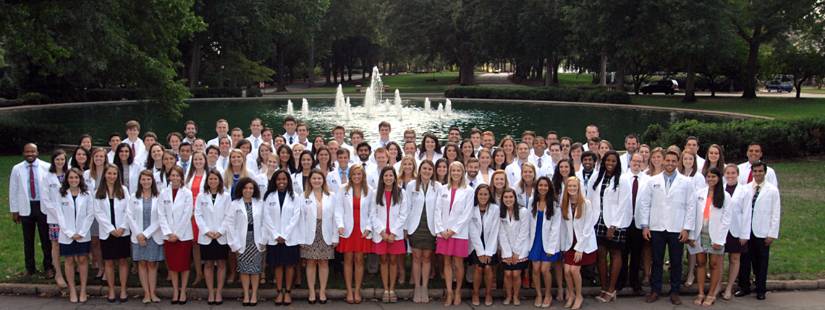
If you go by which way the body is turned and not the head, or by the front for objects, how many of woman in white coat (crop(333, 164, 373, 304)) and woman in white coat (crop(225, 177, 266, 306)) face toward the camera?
2

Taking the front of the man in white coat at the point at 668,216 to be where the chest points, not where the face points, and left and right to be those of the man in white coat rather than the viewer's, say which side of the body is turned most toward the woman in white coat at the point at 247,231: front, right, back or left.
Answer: right

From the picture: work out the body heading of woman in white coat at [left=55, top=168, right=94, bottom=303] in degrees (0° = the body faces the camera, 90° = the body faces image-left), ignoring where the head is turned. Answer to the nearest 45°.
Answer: approximately 0°

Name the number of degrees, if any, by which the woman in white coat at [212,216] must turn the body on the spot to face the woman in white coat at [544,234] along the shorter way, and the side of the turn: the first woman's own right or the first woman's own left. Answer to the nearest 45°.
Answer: approximately 90° to the first woman's own left

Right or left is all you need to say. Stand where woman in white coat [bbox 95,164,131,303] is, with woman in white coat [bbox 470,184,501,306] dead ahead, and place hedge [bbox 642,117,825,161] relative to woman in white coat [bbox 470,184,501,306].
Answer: left
